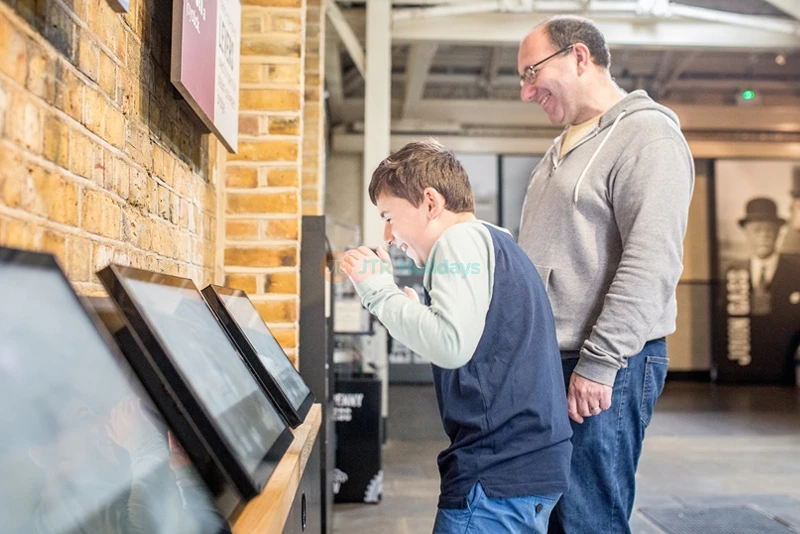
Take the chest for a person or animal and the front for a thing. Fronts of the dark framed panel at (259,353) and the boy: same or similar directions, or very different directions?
very different directions

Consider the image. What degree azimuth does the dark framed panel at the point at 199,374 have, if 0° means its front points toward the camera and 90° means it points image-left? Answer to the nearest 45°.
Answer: approximately 315°

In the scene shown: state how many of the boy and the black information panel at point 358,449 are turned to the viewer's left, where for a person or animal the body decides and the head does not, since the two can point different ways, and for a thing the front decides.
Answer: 1

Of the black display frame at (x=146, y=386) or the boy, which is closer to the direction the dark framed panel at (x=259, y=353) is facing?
the boy

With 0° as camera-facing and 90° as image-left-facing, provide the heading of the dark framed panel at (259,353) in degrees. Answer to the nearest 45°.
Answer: approximately 315°

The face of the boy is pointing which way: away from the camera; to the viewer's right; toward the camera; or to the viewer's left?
to the viewer's left

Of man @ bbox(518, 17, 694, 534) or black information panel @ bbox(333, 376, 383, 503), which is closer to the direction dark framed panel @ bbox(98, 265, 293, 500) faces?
the man

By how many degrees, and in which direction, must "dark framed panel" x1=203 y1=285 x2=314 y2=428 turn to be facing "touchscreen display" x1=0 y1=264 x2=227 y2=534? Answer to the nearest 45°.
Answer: approximately 45° to its right

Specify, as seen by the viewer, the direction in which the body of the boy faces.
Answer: to the viewer's left

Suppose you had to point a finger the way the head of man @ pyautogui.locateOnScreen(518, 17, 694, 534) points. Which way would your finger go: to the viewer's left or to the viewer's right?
to the viewer's left

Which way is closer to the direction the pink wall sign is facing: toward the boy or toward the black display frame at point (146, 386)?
the boy
